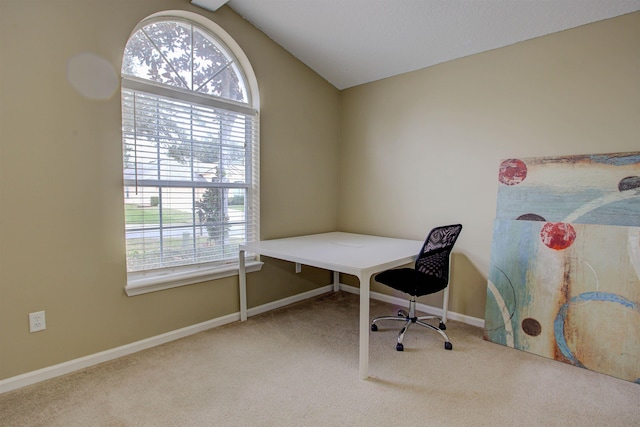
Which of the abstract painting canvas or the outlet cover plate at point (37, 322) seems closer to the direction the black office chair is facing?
the outlet cover plate

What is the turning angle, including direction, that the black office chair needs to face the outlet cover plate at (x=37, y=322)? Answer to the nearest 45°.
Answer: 0° — it already faces it

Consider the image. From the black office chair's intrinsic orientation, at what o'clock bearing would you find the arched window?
The arched window is roughly at 1 o'clock from the black office chair.

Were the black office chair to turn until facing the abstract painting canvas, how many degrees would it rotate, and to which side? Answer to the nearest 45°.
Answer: approximately 135° to its left
